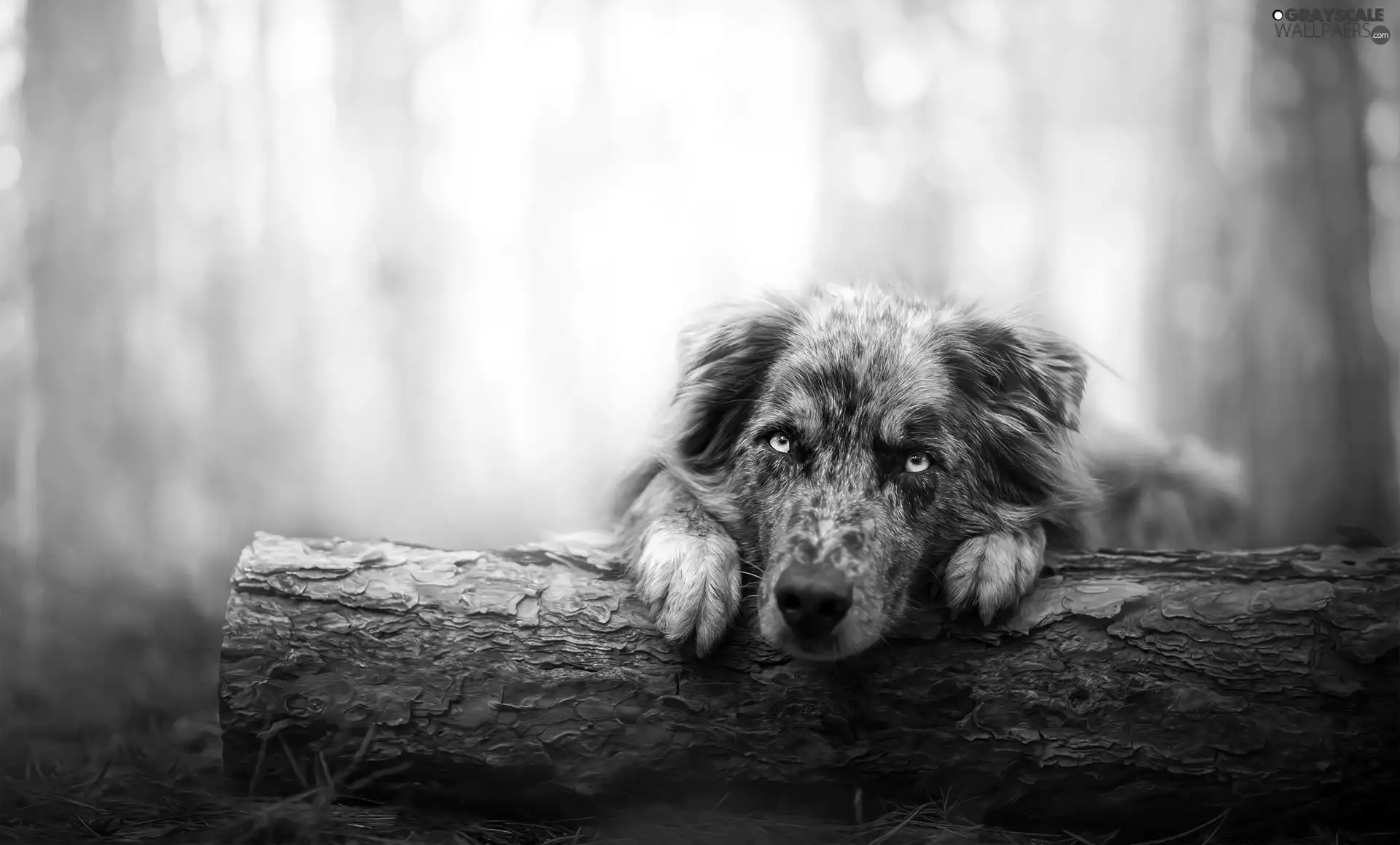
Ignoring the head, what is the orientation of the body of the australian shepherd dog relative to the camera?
toward the camera
